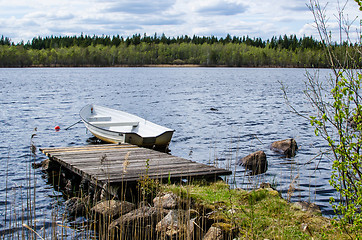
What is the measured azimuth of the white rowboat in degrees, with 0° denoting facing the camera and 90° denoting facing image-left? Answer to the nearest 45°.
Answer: approximately 135°

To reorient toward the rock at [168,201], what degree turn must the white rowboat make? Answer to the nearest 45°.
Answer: approximately 135° to its left

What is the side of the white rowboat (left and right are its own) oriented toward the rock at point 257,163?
back

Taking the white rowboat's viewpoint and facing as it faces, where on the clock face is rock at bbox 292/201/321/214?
The rock is roughly at 7 o'clock from the white rowboat.

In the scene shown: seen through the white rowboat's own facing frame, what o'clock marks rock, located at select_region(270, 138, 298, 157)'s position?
The rock is roughly at 5 o'clock from the white rowboat.

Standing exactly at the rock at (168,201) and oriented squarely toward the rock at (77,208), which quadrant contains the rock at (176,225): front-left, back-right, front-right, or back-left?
back-left

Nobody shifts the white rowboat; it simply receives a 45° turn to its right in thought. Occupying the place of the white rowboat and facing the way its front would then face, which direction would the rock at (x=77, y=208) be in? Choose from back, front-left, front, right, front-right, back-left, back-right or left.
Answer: back

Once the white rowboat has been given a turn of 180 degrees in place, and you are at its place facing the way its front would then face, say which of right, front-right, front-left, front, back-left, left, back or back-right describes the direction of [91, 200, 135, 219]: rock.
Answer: front-right

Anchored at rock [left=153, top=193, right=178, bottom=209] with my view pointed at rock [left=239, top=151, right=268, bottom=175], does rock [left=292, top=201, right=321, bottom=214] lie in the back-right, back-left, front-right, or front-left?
front-right

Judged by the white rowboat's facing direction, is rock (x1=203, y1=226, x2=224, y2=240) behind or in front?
behind

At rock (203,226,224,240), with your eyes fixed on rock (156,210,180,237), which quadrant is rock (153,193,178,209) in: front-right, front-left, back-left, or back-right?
front-right

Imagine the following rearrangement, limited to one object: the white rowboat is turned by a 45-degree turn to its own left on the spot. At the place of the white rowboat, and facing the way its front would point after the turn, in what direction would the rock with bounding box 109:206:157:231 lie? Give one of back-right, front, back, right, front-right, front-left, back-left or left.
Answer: left

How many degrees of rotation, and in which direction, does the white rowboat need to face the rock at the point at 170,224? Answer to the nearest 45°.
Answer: approximately 135° to its left
